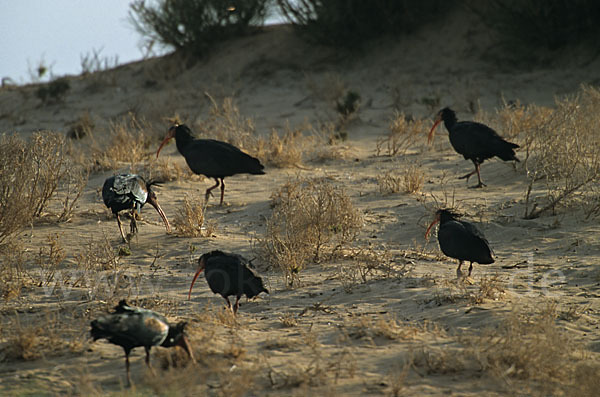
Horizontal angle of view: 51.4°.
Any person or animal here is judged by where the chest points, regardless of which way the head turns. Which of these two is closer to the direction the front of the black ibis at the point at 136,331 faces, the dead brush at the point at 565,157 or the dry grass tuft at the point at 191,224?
the dead brush

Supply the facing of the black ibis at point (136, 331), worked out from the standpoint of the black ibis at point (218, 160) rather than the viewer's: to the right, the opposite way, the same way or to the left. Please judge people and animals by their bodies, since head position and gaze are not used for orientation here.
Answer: the opposite way

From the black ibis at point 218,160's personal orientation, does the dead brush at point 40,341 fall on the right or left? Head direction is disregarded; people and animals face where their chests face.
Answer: on its left

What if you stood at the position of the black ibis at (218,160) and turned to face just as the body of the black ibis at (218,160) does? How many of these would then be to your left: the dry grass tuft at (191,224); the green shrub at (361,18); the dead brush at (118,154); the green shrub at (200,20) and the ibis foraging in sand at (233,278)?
2

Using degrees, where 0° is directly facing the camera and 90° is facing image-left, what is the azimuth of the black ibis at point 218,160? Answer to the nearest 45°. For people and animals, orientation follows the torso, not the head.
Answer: approximately 90°

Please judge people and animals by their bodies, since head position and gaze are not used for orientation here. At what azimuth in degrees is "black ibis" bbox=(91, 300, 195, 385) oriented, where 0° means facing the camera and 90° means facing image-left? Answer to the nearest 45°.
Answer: approximately 270°

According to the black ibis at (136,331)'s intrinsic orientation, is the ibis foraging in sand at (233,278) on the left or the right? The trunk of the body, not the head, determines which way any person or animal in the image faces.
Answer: on its left

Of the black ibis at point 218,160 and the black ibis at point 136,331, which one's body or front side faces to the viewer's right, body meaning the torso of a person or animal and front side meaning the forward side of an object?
the black ibis at point 136,331

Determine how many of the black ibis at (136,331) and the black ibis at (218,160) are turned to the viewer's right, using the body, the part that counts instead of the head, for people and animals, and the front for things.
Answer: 1

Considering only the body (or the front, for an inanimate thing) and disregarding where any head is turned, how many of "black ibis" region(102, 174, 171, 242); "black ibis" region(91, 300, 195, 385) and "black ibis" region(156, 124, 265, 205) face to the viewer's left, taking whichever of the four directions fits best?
1

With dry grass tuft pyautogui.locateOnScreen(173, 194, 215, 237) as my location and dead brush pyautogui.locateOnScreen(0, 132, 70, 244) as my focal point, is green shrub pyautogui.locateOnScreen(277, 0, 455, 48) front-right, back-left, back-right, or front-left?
back-right

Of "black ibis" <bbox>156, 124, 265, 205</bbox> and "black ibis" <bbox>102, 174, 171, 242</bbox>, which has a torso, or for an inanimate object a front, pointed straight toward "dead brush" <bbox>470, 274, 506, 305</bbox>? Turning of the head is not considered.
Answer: "black ibis" <bbox>102, 174, 171, 242</bbox>

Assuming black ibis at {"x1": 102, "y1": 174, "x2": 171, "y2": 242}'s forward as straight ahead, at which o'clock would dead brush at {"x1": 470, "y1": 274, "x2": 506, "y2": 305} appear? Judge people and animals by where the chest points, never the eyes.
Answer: The dead brush is roughly at 12 o'clock from the black ibis.

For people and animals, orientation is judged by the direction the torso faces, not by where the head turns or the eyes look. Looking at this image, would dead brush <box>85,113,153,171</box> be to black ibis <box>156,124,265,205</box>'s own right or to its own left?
on its right

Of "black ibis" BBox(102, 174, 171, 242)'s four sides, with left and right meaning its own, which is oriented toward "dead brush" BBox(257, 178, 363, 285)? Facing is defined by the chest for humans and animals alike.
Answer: front

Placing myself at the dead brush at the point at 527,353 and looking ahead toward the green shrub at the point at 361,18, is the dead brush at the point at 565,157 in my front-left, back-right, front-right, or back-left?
front-right
